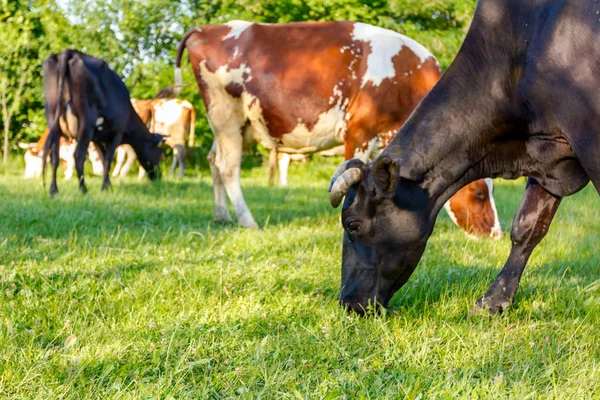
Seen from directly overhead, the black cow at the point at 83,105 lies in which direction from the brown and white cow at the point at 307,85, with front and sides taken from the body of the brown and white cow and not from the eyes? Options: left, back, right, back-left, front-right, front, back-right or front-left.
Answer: back-left

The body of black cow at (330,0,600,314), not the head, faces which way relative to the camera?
to the viewer's left

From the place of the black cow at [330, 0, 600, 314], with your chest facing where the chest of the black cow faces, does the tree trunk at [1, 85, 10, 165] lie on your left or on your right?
on your right

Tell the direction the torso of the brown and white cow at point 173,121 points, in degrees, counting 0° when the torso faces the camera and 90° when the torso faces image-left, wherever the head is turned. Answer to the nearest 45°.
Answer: approximately 90°

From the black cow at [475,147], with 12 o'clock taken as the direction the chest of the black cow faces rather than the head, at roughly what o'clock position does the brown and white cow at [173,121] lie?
The brown and white cow is roughly at 2 o'clock from the black cow.

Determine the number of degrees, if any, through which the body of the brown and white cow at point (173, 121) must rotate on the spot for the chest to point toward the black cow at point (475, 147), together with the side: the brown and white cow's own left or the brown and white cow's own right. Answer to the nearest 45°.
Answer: approximately 90° to the brown and white cow's own left

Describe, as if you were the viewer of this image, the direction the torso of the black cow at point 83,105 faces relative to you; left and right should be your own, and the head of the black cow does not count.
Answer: facing away from the viewer and to the right of the viewer

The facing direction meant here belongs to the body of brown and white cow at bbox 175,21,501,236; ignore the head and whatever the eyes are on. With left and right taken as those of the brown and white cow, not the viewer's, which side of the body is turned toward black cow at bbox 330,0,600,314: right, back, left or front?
right

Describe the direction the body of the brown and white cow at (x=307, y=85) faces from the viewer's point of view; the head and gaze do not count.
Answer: to the viewer's right

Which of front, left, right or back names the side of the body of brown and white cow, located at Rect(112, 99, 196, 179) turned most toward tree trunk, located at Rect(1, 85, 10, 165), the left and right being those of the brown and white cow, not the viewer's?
front

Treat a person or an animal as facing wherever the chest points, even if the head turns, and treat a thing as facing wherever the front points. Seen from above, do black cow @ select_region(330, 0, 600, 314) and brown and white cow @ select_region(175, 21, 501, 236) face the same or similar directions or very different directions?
very different directions
